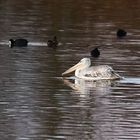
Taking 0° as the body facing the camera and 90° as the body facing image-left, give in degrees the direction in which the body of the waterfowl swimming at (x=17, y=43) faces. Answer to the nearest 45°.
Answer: approximately 90°

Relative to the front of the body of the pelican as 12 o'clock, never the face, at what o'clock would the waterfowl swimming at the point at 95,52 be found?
The waterfowl swimming is roughly at 3 o'clock from the pelican.

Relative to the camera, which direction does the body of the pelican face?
to the viewer's left
